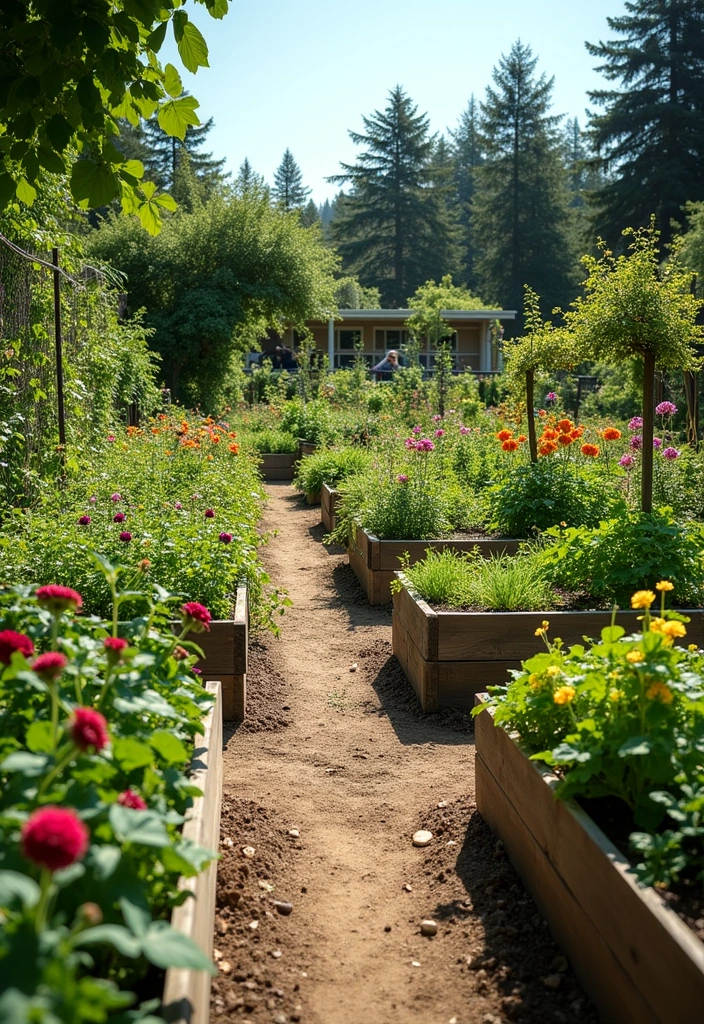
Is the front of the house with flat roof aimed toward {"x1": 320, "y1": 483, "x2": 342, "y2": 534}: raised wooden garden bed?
yes

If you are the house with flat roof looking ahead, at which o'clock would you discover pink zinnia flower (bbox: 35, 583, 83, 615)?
The pink zinnia flower is roughly at 12 o'clock from the house with flat roof.

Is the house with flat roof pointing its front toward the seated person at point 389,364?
yes

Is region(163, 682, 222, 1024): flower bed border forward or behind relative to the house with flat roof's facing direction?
forward

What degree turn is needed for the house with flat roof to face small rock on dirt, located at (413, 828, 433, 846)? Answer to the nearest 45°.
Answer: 0° — it already faces it

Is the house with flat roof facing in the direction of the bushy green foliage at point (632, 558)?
yes

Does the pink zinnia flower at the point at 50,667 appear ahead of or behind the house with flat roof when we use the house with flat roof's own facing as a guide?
ahead

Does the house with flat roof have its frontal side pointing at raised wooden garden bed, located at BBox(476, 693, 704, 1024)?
yes

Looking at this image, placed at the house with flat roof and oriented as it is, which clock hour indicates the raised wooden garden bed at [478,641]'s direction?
The raised wooden garden bed is roughly at 12 o'clock from the house with flat roof.

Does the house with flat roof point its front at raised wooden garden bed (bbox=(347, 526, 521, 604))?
yes

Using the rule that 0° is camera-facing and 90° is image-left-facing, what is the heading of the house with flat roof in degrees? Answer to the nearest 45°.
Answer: approximately 0°
